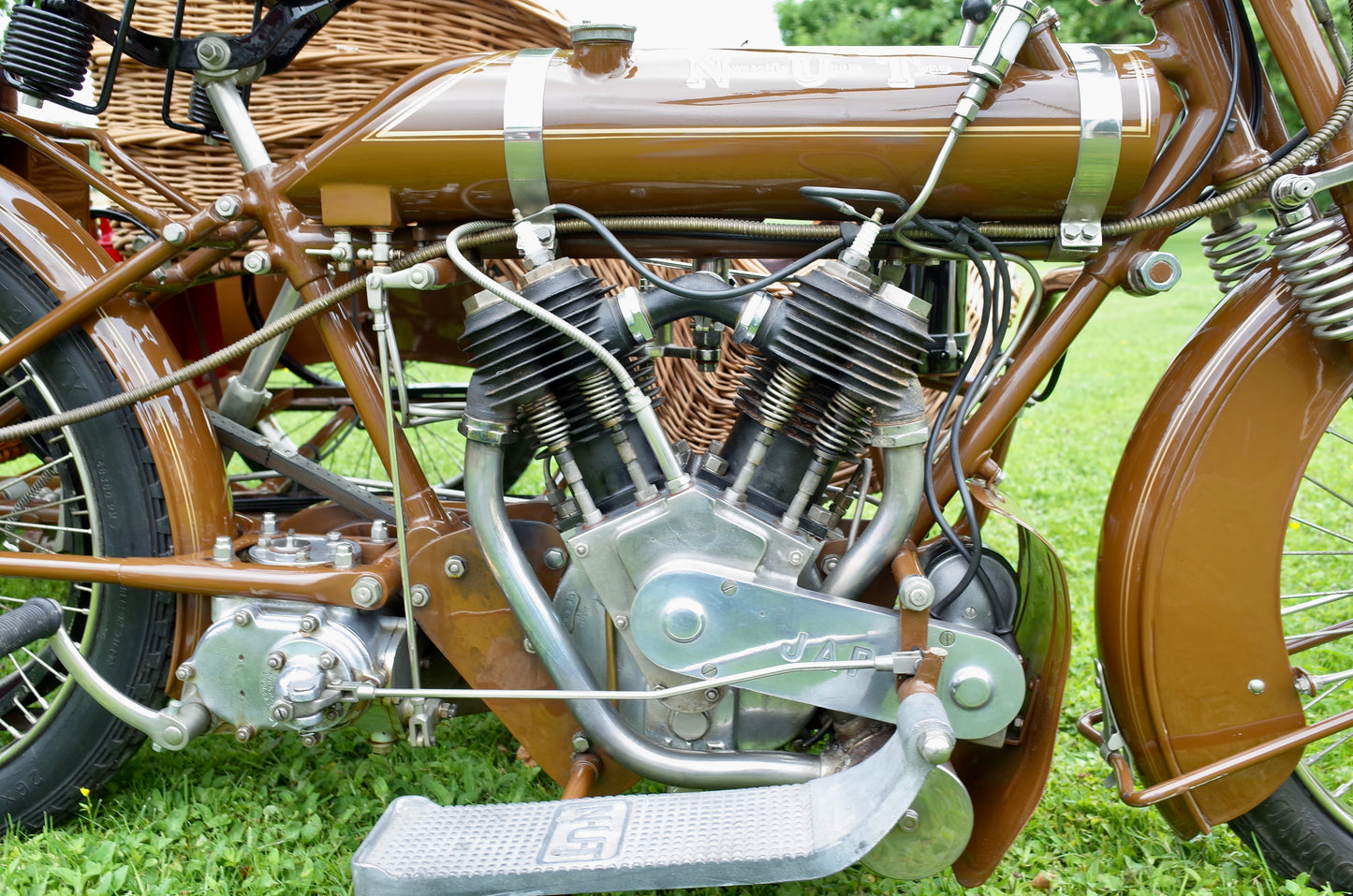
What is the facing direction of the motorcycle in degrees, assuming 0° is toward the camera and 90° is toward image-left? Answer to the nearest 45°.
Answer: approximately 270°
